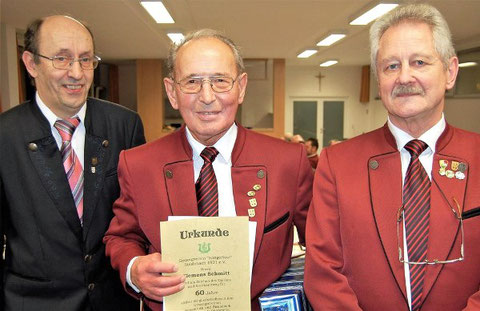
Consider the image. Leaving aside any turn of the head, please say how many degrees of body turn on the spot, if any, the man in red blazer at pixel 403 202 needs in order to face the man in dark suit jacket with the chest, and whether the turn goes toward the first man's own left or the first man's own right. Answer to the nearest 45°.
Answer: approximately 90° to the first man's own right

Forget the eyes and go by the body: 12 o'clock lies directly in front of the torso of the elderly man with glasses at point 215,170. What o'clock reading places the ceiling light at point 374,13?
The ceiling light is roughly at 7 o'clock from the elderly man with glasses.

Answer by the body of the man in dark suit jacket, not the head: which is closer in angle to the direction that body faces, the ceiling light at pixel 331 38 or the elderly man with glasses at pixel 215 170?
the elderly man with glasses

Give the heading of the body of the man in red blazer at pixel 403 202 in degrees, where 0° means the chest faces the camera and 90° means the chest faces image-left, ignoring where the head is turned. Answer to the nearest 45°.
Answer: approximately 0°

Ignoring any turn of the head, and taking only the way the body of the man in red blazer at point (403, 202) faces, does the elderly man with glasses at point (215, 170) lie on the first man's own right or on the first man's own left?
on the first man's own right

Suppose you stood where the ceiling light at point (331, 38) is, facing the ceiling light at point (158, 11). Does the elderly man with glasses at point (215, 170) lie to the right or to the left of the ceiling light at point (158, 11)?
left

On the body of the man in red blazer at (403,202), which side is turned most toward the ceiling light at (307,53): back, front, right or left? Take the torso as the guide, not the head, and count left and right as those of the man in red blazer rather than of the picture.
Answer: back

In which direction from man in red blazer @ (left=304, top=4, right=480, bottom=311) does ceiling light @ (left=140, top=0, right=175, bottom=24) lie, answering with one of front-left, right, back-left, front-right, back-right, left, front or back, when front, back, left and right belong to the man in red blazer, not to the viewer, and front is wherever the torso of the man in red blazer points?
back-right

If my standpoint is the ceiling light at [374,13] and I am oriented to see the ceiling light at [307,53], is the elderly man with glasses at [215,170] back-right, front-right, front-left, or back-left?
back-left

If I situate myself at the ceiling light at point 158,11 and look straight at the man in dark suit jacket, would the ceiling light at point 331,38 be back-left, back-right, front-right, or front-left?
back-left
